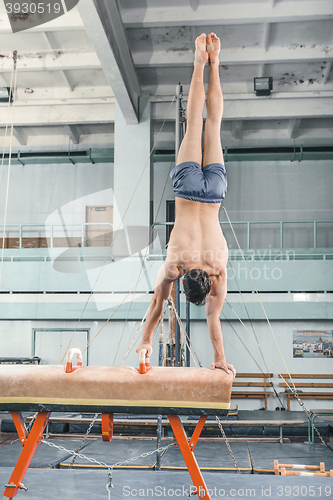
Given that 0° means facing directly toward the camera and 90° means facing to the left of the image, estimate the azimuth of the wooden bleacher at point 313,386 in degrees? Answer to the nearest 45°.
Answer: approximately 0°

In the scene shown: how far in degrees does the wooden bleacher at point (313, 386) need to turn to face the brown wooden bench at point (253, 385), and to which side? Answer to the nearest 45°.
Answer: approximately 90° to its right

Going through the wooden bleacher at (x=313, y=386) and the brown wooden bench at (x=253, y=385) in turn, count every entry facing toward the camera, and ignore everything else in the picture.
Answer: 2

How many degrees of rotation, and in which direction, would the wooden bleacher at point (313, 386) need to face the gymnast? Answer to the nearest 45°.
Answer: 0° — it already faces them

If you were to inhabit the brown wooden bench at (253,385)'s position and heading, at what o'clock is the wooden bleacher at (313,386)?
the wooden bleacher at (313,386) is roughly at 9 o'clock from the brown wooden bench at (253,385).
